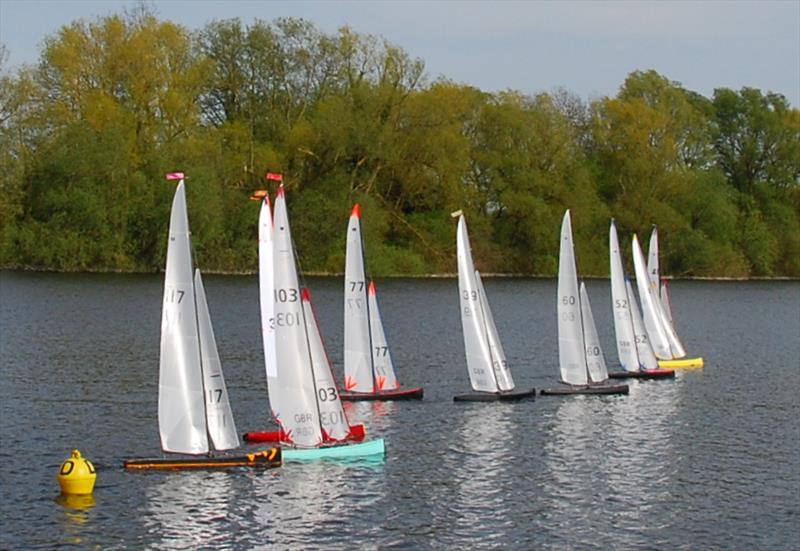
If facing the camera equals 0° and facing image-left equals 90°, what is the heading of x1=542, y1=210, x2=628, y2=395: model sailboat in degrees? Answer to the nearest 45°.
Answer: approximately 270°

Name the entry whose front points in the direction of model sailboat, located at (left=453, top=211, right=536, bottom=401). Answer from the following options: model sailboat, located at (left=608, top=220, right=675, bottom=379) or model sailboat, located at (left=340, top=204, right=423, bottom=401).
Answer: model sailboat, located at (left=340, top=204, right=423, bottom=401)

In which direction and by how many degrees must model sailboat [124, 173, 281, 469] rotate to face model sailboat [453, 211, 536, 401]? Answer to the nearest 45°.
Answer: approximately 45° to its left

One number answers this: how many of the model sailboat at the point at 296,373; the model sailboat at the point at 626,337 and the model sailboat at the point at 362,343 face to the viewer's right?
3

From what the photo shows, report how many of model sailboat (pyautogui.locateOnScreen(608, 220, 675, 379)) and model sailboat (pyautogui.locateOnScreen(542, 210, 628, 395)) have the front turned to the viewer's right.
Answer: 2

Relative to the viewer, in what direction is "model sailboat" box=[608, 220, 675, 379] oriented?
to the viewer's right

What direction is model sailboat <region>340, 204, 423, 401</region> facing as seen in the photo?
to the viewer's right

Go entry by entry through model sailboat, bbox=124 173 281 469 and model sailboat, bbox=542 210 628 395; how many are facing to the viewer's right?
2

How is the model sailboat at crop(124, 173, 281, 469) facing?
to the viewer's right

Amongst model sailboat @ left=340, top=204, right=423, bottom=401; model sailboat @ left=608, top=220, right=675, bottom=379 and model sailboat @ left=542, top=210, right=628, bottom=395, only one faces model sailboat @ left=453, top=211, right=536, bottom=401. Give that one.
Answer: model sailboat @ left=340, top=204, right=423, bottom=401

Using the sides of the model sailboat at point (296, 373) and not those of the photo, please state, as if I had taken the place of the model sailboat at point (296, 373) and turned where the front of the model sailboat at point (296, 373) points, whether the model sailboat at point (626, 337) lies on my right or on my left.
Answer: on my left

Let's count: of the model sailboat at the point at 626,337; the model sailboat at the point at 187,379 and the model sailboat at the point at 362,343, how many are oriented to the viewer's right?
3

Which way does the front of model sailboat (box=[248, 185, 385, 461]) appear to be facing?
to the viewer's right
